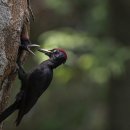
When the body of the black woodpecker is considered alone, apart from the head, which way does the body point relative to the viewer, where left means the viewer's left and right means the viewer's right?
facing to the left of the viewer
